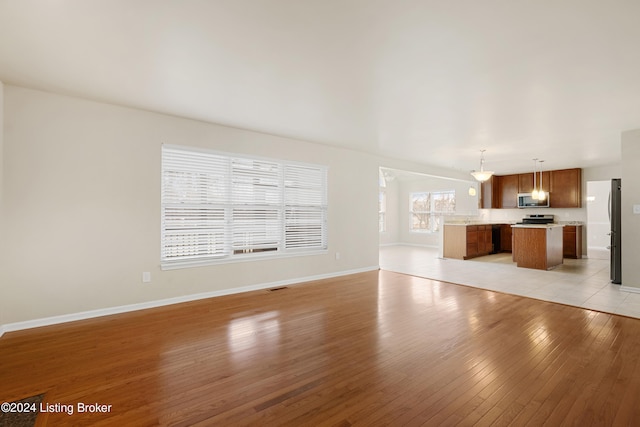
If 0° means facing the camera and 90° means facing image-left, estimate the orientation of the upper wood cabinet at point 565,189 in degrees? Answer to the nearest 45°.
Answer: approximately 0°

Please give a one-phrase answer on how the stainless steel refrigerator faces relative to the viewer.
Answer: facing to the left of the viewer

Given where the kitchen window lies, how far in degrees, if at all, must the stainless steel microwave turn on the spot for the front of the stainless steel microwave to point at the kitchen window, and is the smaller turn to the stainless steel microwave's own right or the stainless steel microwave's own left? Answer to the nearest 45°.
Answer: approximately 90° to the stainless steel microwave's own right

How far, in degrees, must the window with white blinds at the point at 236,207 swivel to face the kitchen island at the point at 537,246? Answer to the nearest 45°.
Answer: approximately 45° to its left

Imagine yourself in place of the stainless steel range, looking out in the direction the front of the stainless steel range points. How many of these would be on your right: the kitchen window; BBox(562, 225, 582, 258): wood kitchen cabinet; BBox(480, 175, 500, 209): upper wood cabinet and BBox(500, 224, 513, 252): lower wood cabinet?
3

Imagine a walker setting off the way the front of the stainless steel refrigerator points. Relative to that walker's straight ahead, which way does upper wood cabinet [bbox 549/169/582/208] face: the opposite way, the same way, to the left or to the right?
to the left

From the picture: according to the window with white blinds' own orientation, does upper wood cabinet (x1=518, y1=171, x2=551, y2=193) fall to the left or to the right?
on its left

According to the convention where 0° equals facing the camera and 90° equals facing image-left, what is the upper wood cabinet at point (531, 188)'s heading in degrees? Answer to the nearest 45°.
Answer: approximately 0°

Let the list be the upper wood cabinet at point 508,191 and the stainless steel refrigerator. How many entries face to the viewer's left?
1
